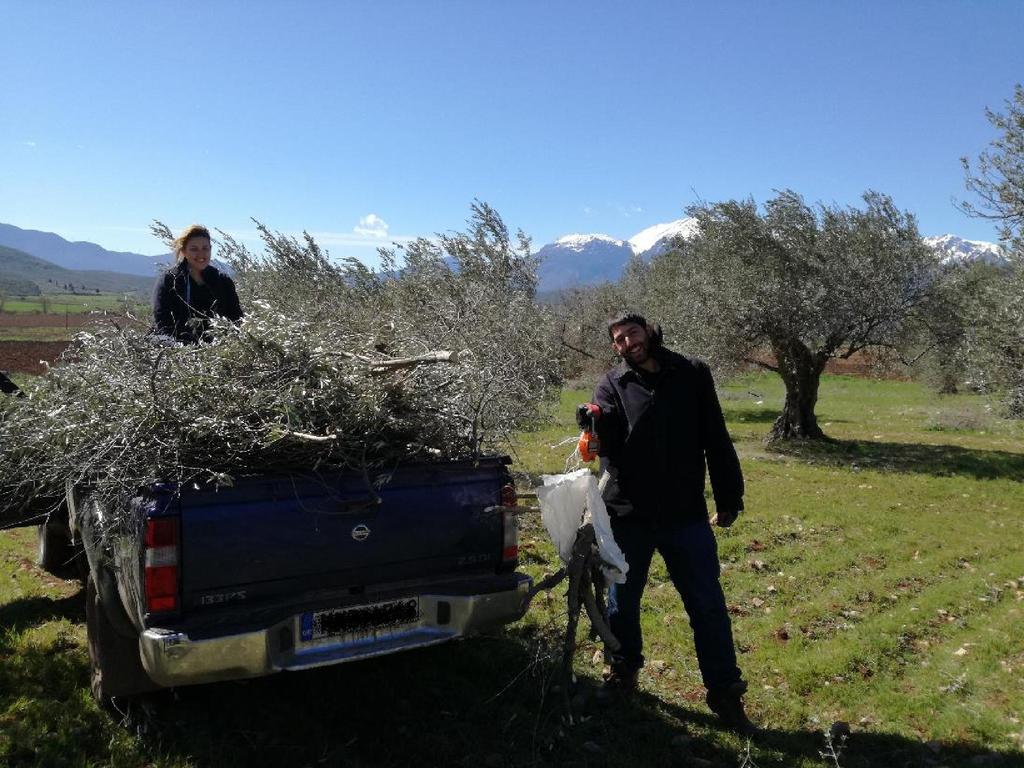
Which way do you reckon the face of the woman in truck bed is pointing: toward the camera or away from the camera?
toward the camera

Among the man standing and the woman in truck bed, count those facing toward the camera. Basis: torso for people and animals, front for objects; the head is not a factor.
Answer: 2

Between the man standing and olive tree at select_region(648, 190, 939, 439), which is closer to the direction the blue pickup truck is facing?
the olive tree

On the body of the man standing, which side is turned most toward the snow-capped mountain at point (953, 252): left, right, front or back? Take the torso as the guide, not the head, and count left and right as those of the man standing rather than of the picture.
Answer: back

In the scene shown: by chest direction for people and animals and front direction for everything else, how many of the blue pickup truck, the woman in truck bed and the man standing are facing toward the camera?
2

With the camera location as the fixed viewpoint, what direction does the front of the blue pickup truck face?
facing away from the viewer and to the left of the viewer

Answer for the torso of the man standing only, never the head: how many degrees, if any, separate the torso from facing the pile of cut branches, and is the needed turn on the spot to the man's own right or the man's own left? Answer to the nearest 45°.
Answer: approximately 90° to the man's own right

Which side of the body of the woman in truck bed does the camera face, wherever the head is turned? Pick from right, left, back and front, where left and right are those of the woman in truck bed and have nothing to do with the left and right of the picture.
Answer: front

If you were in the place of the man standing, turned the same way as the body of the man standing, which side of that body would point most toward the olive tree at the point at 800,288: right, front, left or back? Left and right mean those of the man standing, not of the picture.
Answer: back

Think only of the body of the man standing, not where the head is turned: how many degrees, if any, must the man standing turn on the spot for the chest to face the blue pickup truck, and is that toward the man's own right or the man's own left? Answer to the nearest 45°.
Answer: approximately 45° to the man's own right

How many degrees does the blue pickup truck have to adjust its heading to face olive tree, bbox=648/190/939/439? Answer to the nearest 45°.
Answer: approximately 90° to its right
